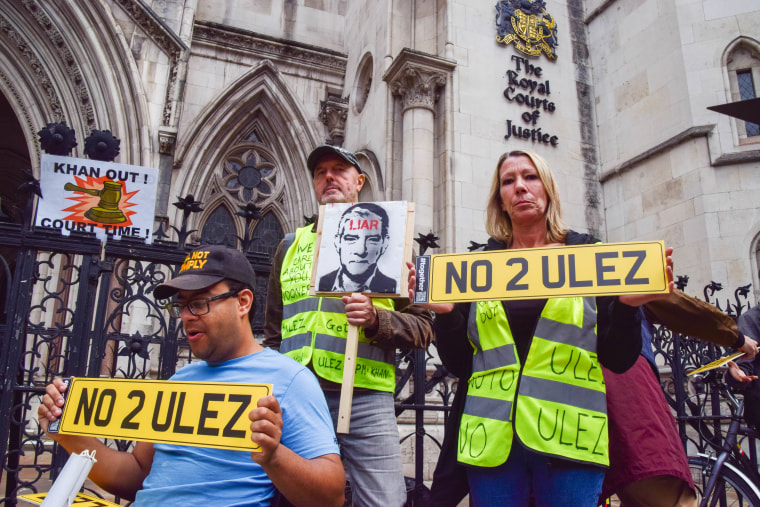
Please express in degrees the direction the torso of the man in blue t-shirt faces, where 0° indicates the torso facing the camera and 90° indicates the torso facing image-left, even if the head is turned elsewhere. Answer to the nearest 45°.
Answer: approximately 45°
